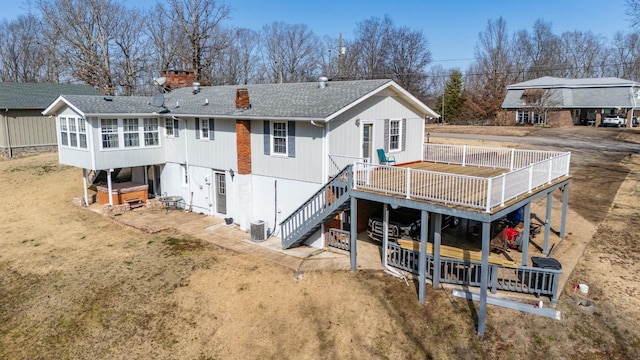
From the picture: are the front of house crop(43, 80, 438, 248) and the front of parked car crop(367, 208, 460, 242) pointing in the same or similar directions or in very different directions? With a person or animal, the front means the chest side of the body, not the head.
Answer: very different directions

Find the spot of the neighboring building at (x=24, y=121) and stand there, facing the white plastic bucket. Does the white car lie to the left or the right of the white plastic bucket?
left

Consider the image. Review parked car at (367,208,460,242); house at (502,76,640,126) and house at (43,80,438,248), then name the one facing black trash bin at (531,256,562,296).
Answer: house at (502,76,640,126)

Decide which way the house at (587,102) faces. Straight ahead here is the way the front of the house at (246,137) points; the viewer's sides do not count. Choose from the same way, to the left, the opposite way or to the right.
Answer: the opposite way

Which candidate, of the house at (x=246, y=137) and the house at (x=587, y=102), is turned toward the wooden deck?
the house at (x=587, y=102)

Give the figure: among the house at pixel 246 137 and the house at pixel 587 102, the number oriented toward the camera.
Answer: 1

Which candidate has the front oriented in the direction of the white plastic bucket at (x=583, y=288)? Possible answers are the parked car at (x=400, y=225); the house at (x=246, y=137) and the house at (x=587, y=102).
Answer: the house at (x=587, y=102)

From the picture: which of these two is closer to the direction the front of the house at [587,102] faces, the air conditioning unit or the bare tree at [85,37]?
the air conditioning unit

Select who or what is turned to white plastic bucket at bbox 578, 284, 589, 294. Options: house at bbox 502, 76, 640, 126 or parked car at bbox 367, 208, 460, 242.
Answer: the house

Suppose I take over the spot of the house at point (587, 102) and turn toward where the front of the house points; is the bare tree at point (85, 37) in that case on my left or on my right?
on my right

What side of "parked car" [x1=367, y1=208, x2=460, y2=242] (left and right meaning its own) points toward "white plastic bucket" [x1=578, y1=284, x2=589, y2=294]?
left
